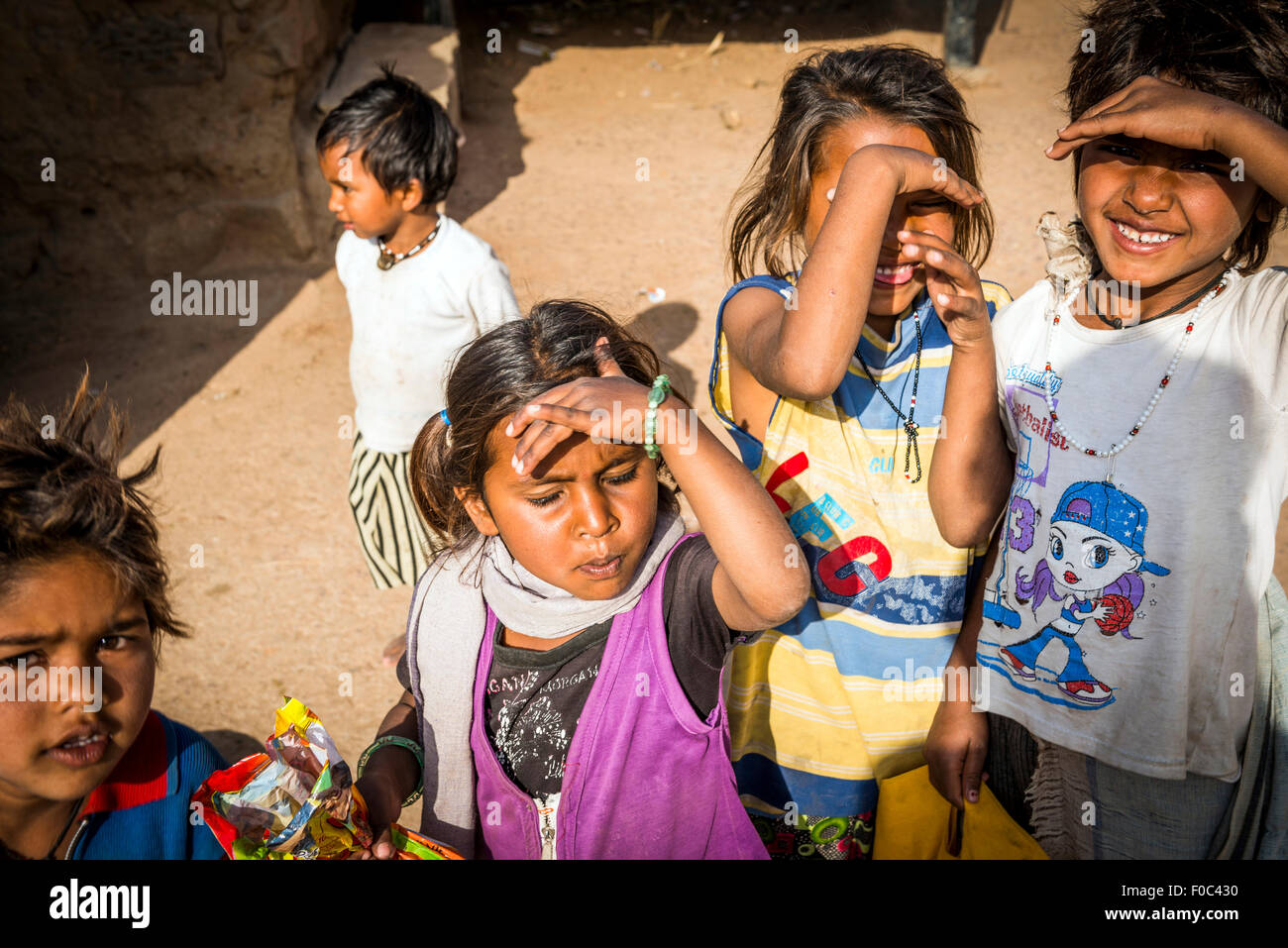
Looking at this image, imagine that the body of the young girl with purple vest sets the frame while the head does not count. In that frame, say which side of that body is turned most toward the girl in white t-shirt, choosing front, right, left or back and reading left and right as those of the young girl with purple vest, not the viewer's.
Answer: left

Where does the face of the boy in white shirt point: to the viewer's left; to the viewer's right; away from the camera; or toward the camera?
to the viewer's left

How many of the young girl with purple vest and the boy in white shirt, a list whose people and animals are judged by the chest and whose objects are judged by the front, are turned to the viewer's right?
0

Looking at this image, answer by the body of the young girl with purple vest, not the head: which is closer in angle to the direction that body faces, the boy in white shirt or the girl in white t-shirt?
the girl in white t-shirt

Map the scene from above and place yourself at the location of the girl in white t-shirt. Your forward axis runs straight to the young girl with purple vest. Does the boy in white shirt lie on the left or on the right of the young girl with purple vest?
right

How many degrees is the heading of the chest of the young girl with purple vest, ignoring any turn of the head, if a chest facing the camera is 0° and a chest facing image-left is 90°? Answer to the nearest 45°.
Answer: approximately 0°

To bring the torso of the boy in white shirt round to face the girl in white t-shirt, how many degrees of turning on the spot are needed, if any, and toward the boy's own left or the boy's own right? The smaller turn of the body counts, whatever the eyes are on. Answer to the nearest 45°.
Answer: approximately 90° to the boy's own left

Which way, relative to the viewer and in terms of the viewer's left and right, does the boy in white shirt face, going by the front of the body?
facing the viewer and to the left of the viewer

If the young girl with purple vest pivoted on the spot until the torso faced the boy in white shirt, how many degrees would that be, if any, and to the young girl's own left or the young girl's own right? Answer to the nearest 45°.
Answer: approximately 180°

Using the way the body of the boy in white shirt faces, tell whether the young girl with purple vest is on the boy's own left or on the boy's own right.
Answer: on the boy's own left
